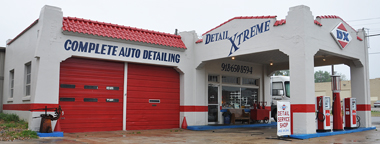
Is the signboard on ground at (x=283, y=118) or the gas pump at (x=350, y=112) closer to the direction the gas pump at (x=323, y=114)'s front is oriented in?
the signboard on ground

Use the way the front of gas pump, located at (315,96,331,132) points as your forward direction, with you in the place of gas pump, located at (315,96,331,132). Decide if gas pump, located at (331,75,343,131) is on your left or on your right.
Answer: on your left

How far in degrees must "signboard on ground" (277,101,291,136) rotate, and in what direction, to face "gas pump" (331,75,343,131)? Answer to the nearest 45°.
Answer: approximately 135° to its left

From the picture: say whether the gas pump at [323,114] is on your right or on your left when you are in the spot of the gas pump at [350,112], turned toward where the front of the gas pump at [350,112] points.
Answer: on your right

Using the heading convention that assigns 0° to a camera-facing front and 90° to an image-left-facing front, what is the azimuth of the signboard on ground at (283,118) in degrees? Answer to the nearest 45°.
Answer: approximately 0°

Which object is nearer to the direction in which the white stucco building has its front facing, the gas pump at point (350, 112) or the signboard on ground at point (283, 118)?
the signboard on ground

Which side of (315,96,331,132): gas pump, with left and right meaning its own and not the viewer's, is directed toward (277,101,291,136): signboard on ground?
right

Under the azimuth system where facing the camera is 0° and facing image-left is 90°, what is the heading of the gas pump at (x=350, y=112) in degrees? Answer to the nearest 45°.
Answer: approximately 315°

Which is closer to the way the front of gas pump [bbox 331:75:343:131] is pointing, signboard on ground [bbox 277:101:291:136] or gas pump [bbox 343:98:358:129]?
the signboard on ground

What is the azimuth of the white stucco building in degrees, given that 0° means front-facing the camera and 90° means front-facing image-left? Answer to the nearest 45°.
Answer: approximately 315°

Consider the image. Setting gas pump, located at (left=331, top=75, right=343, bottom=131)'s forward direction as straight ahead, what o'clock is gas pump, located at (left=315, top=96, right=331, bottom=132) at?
gas pump, located at (left=315, top=96, right=331, bottom=132) is roughly at 2 o'clock from gas pump, located at (left=331, top=75, right=343, bottom=131).
